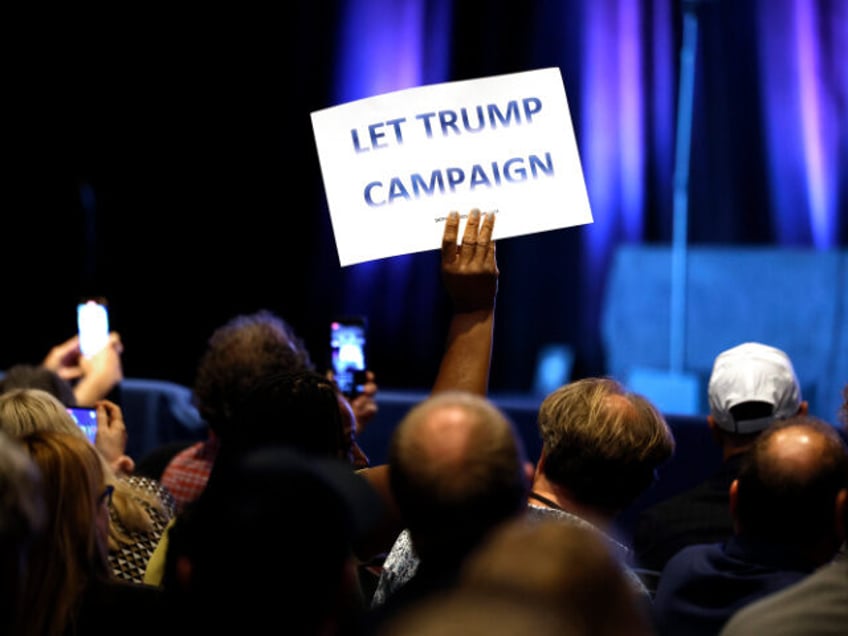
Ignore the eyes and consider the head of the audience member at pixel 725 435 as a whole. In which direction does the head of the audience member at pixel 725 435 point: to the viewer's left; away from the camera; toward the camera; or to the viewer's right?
away from the camera

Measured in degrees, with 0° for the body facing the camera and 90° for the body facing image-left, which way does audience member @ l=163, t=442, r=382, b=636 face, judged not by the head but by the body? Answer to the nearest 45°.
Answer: approximately 180°

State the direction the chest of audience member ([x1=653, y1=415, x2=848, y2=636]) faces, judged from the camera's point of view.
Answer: away from the camera

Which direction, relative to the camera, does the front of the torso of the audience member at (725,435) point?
away from the camera

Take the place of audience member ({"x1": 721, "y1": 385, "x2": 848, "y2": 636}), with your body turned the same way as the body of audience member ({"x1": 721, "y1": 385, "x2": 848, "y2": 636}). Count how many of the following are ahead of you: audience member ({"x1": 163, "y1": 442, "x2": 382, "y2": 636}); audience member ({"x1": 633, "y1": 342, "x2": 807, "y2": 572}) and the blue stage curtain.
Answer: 2

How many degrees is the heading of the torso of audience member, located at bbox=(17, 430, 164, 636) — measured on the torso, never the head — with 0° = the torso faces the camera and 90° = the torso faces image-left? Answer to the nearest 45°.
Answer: approximately 225°

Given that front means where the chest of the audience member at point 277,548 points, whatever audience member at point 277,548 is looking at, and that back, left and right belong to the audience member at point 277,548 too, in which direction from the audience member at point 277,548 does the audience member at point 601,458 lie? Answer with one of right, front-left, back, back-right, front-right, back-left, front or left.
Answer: front-right

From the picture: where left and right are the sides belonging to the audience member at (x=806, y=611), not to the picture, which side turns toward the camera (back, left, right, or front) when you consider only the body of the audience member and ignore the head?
back

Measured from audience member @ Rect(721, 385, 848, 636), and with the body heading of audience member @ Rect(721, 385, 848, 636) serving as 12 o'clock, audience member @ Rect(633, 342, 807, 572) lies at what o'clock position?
audience member @ Rect(633, 342, 807, 572) is roughly at 12 o'clock from audience member @ Rect(721, 385, 848, 636).

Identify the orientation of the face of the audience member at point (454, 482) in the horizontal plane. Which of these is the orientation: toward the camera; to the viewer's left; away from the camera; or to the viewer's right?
away from the camera

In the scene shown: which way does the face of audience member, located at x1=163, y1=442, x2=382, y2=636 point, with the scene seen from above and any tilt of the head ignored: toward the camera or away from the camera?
away from the camera
